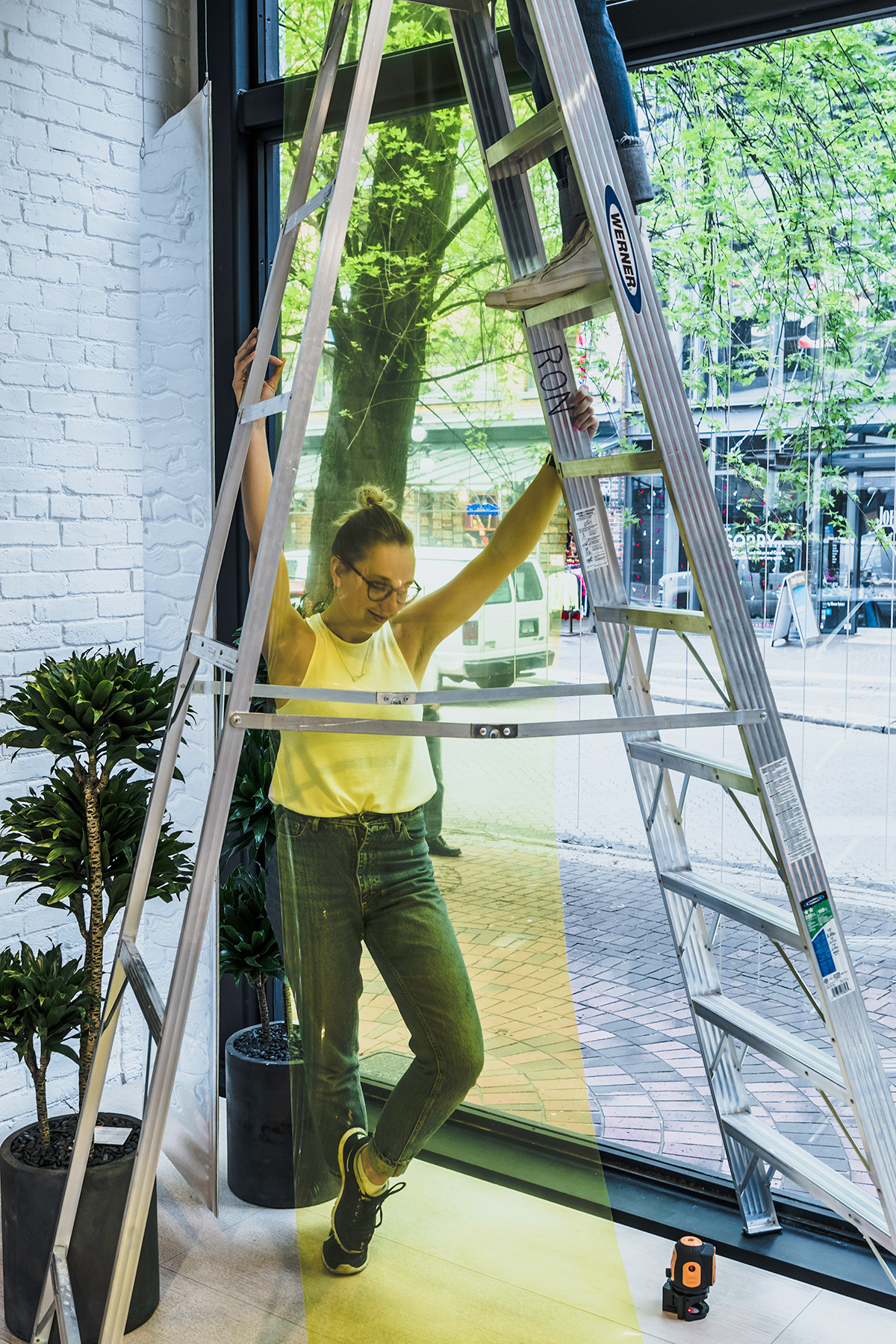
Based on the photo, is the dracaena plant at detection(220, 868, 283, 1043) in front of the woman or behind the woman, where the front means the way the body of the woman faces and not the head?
behind

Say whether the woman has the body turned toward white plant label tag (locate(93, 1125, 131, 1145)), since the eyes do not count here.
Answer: no

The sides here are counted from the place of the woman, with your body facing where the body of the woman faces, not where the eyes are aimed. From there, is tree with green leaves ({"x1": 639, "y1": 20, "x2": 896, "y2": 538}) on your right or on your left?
on your left

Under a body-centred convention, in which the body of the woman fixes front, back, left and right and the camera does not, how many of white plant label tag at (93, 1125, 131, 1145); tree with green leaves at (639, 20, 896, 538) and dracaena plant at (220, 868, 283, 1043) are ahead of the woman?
0

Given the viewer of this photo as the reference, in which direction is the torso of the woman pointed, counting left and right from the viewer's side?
facing the viewer

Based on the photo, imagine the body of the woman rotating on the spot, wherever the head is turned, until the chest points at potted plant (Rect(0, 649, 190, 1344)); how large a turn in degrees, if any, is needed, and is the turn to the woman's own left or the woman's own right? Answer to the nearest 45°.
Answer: approximately 135° to the woman's own right

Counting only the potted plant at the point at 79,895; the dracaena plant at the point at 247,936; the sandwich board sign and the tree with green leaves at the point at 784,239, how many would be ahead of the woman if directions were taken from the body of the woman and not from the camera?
0

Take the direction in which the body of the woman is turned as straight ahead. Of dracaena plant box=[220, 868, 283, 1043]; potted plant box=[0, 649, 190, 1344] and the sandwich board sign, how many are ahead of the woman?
0

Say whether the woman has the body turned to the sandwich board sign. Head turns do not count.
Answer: no
